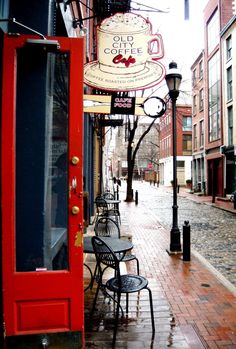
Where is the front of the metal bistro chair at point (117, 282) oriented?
to the viewer's right

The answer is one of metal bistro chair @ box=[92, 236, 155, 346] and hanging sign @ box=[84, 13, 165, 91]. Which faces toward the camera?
the hanging sign

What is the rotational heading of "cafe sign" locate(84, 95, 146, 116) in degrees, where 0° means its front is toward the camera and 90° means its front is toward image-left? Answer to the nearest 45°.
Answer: approximately 0°

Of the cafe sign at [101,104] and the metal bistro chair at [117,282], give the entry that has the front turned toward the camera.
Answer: the cafe sign

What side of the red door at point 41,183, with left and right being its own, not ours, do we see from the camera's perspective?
front

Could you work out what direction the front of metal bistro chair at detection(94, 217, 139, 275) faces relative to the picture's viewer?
facing the viewer and to the right of the viewer

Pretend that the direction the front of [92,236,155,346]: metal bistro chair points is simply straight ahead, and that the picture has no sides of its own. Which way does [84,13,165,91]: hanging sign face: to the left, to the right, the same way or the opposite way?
to the right

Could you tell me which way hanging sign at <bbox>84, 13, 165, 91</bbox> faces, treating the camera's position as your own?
facing the viewer

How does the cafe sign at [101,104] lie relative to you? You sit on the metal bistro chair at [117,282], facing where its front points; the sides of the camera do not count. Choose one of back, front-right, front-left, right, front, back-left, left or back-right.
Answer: left
